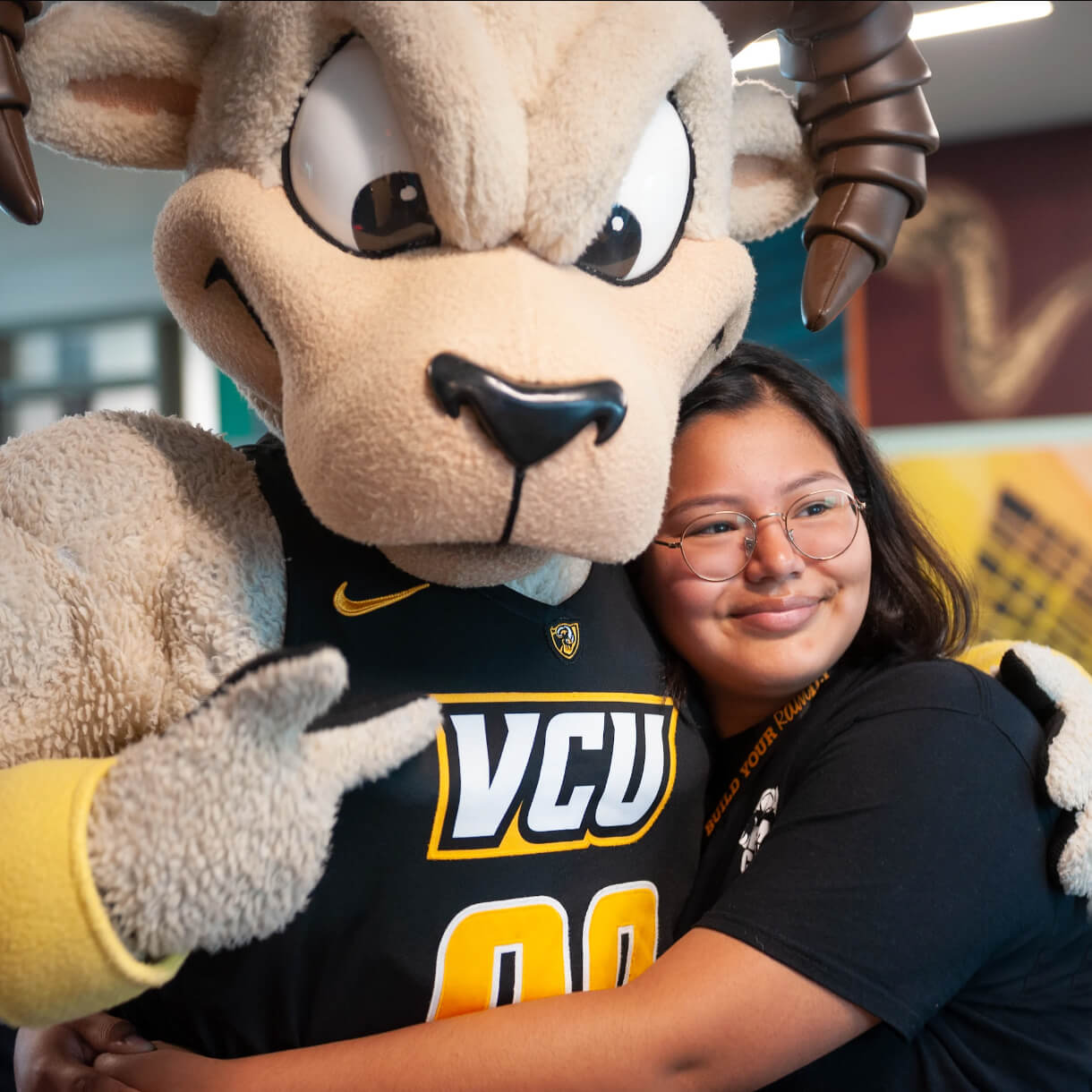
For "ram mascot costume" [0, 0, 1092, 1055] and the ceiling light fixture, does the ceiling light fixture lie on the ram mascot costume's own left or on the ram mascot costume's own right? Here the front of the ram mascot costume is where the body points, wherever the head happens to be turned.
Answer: on the ram mascot costume's own left

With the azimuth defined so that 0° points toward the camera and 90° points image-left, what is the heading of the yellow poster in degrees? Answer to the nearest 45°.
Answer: approximately 0°

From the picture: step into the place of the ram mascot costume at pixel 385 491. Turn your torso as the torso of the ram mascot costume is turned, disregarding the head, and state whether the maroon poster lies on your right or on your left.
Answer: on your left

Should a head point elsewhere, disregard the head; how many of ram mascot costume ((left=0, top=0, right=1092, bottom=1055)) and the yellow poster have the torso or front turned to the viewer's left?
0

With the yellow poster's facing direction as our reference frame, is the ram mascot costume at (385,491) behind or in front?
in front

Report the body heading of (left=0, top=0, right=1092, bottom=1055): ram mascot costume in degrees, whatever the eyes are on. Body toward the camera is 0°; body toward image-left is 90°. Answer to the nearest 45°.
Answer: approximately 315°
